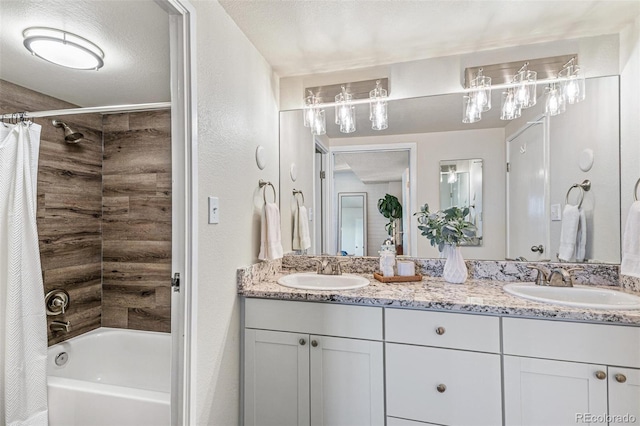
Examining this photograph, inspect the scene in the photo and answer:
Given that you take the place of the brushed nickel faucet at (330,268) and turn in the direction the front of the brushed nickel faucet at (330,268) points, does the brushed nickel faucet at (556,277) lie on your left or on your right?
on your left

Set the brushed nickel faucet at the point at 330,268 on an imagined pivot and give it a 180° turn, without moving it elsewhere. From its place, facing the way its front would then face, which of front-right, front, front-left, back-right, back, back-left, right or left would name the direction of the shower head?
left

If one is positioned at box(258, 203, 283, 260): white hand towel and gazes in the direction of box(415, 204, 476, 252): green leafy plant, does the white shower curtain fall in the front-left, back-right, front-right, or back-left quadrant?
back-right

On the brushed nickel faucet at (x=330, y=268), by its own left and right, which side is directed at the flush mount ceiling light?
right

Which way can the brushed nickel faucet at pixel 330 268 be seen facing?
toward the camera

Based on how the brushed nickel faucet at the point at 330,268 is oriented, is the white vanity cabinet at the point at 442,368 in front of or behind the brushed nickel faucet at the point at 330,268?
in front

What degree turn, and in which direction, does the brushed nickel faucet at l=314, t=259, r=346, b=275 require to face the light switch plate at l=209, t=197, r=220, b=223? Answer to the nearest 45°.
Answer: approximately 45° to its right
